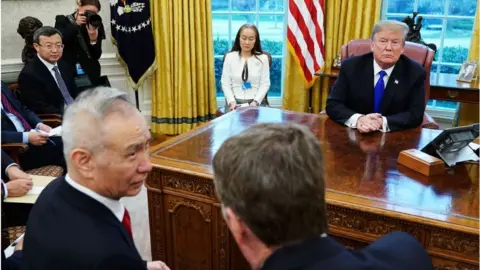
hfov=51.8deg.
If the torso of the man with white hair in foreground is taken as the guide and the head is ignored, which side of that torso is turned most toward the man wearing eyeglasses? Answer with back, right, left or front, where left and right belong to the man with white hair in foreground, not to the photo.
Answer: left

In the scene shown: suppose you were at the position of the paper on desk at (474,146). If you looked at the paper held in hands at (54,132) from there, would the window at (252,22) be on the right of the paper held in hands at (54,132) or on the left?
right

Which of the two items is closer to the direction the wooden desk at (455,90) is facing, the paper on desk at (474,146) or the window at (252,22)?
the paper on desk

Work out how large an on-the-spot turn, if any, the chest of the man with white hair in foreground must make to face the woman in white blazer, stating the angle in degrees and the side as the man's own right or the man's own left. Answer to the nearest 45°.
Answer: approximately 45° to the man's own left

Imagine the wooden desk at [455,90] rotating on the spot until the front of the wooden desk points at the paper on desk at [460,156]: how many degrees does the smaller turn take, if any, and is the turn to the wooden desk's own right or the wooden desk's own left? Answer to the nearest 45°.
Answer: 0° — it already faces it

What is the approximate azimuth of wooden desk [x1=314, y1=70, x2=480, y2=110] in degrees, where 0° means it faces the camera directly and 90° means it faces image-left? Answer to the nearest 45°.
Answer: approximately 0°

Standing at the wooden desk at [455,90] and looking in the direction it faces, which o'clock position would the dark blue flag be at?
The dark blue flag is roughly at 3 o'clock from the wooden desk.

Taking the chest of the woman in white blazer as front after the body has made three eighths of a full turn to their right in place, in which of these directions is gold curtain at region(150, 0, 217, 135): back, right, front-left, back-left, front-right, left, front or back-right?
front

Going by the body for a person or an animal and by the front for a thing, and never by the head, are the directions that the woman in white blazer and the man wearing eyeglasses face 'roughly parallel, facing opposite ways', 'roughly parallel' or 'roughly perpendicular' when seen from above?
roughly perpendicular

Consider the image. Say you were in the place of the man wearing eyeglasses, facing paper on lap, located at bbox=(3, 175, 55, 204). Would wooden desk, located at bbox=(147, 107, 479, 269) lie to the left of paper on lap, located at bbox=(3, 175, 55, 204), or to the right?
left

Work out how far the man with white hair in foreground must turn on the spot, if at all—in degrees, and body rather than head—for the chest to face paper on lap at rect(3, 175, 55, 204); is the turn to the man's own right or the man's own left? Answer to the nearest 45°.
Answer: approximately 90° to the man's own left
